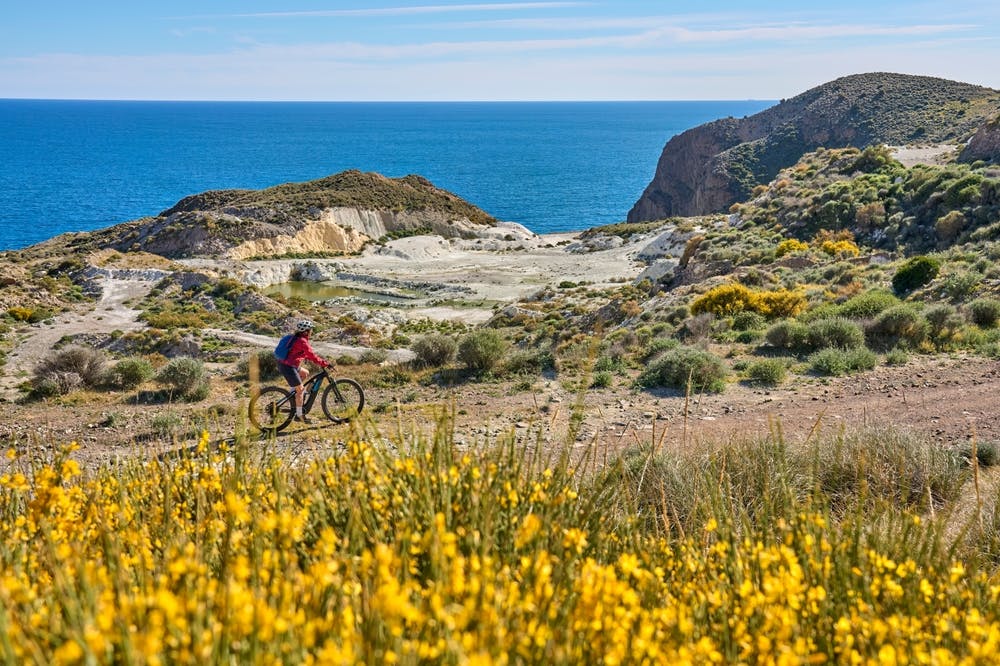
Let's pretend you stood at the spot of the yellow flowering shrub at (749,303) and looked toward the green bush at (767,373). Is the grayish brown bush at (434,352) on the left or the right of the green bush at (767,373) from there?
right

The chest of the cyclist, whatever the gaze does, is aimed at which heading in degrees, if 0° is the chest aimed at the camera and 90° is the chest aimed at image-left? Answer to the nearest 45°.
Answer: approximately 270°

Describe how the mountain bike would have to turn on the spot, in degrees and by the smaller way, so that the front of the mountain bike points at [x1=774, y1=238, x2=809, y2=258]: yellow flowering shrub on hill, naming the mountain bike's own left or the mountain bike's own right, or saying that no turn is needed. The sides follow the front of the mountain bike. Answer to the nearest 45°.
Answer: approximately 45° to the mountain bike's own left

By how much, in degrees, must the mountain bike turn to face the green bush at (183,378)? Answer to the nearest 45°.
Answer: approximately 135° to its left

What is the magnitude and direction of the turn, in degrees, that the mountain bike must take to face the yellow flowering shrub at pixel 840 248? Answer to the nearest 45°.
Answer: approximately 45° to its left

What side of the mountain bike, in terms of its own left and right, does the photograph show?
right
